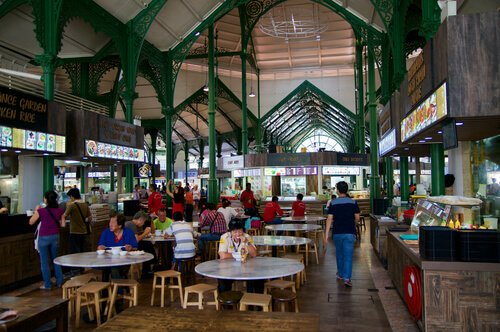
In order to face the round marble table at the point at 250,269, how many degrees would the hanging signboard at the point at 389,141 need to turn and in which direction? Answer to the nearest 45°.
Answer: approximately 45° to its left

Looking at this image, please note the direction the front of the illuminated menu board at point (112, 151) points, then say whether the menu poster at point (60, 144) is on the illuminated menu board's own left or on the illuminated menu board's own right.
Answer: on the illuminated menu board's own right

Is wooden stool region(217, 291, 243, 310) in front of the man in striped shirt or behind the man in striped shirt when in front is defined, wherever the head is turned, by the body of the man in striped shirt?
behind

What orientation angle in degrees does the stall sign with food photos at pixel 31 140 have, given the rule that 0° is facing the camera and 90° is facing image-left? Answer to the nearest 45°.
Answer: approximately 315°

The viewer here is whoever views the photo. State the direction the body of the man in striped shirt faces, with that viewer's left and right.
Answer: facing away from the viewer and to the left of the viewer

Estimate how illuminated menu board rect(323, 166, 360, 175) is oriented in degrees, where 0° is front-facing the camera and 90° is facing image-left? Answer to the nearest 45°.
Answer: approximately 0°

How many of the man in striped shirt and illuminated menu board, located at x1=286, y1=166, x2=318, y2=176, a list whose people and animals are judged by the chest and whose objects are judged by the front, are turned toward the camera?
1
